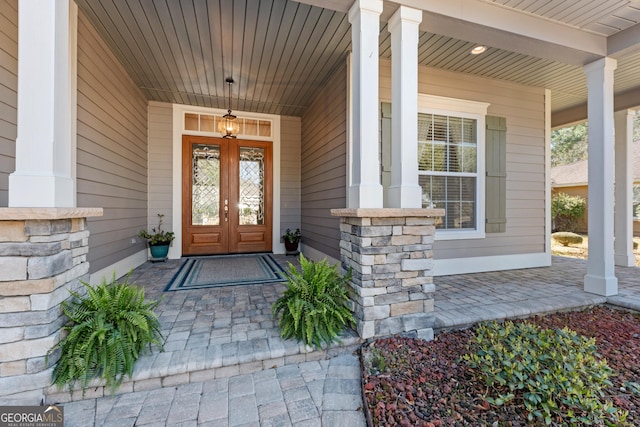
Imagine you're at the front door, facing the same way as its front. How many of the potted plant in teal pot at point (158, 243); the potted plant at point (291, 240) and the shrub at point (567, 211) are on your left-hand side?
2

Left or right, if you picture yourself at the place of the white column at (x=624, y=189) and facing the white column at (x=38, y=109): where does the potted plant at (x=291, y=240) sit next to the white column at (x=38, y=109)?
right

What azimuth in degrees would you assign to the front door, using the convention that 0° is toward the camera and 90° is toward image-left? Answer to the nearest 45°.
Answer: approximately 0°

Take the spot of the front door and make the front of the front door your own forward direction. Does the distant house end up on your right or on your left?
on your left

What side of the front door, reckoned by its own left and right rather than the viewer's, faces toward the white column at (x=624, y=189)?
left

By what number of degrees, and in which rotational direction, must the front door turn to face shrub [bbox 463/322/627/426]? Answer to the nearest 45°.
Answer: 0° — it already faces it

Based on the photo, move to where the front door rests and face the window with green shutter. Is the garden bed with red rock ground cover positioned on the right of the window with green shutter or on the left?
right

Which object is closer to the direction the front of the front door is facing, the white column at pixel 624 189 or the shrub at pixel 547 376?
the shrub

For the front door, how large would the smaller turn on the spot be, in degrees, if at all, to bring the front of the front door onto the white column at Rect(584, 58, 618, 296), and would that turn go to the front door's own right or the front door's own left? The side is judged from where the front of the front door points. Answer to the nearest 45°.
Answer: approximately 45° to the front door's own left

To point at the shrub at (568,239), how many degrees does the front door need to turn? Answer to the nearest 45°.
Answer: approximately 90° to its left

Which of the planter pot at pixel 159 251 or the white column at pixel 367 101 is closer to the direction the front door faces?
the white column

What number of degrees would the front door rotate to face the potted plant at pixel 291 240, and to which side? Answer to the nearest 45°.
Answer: approximately 90° to its left

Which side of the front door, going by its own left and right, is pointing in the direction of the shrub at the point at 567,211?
left

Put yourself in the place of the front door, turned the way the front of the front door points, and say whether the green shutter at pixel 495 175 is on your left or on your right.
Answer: on your left
